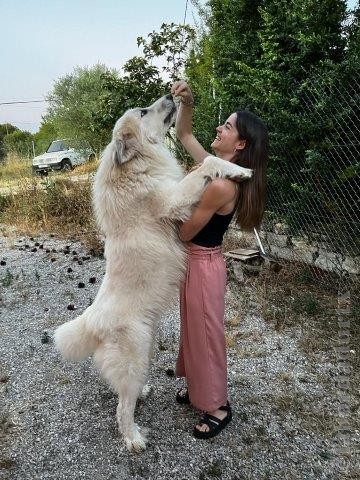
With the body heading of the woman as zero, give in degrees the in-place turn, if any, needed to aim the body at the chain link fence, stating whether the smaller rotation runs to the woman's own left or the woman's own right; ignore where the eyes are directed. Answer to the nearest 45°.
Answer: approximately 135° to the woman's own right

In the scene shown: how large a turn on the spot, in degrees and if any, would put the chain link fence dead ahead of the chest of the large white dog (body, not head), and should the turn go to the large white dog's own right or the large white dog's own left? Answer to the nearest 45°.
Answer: approximately 45° to the large white dog's own left

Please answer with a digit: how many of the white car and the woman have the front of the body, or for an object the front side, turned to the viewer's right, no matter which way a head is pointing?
0

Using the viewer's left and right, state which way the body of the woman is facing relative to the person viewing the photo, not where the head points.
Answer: facing to the left of the viewer

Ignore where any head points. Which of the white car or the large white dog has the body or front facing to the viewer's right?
the large white dog

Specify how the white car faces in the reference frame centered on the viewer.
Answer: facing the viewer and to the left of the viewer

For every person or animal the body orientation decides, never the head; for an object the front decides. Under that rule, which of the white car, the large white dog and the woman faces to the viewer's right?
the large white dog

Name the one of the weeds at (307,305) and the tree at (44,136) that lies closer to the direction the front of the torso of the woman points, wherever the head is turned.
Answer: the tree

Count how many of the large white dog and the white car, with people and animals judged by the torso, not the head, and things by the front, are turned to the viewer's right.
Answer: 1

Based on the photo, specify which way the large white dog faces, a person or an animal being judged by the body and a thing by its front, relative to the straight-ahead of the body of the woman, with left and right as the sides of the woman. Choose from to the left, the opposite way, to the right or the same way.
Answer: the opposite way

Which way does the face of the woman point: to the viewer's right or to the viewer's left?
to the viewer's left

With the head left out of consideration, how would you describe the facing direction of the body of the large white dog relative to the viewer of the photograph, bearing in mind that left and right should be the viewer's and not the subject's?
facing to the right of the viewer

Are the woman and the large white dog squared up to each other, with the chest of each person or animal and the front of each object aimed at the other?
yes

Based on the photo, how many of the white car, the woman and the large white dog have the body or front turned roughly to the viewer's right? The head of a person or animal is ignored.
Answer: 1
